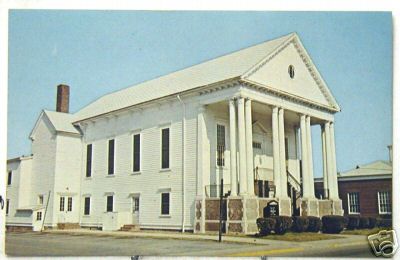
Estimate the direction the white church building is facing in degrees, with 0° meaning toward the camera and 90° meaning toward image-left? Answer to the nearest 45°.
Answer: approximately 315°

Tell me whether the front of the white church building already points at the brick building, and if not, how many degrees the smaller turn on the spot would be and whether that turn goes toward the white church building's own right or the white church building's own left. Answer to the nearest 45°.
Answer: approximately 45° to the white church building's own left

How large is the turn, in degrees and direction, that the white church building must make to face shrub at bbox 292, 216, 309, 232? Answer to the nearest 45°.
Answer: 0° — it already faces it

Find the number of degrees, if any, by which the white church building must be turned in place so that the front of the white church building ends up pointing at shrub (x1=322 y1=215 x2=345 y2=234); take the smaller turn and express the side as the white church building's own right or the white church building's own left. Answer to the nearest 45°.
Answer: approximately 45° to the white church building's own left

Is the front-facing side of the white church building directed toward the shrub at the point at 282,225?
yes

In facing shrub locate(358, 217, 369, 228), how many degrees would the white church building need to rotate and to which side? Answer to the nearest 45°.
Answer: approximately 45° to its left
